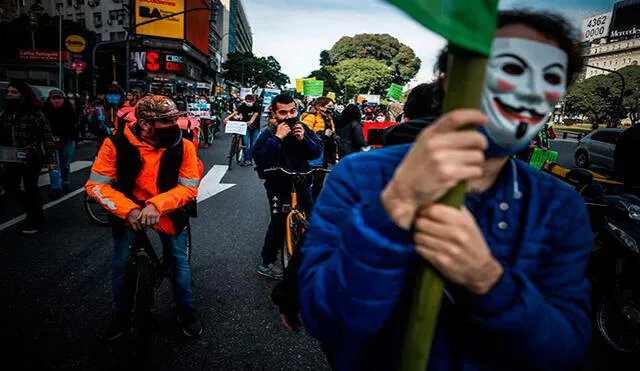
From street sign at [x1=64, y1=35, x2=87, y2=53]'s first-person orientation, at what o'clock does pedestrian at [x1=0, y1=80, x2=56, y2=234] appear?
The pedestrian is roughly at 12 o'clock from the street sign.

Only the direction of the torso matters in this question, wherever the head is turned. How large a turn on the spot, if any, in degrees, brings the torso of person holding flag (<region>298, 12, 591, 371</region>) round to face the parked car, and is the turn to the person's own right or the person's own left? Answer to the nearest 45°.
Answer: approximately 180°

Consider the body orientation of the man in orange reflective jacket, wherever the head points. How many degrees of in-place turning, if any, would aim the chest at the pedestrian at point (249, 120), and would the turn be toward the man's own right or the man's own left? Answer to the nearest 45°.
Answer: approximately 180°

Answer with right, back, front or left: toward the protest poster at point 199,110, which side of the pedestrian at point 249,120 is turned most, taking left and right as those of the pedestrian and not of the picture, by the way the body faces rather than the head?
back

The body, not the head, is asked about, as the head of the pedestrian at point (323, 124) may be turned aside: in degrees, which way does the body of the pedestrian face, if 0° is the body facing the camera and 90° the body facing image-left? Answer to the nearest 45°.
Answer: approximately 315°

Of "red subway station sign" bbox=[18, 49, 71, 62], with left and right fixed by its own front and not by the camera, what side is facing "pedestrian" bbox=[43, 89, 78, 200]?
front

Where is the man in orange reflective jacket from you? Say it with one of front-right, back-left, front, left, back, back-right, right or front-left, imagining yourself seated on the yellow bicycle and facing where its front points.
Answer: front-right

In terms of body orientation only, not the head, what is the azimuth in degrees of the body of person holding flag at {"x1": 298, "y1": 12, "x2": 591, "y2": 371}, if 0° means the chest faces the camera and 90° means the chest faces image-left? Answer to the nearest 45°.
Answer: approximately 0°

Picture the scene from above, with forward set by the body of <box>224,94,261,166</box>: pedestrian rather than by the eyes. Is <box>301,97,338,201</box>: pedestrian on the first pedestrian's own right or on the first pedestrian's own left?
on the first pedestrian's own left
